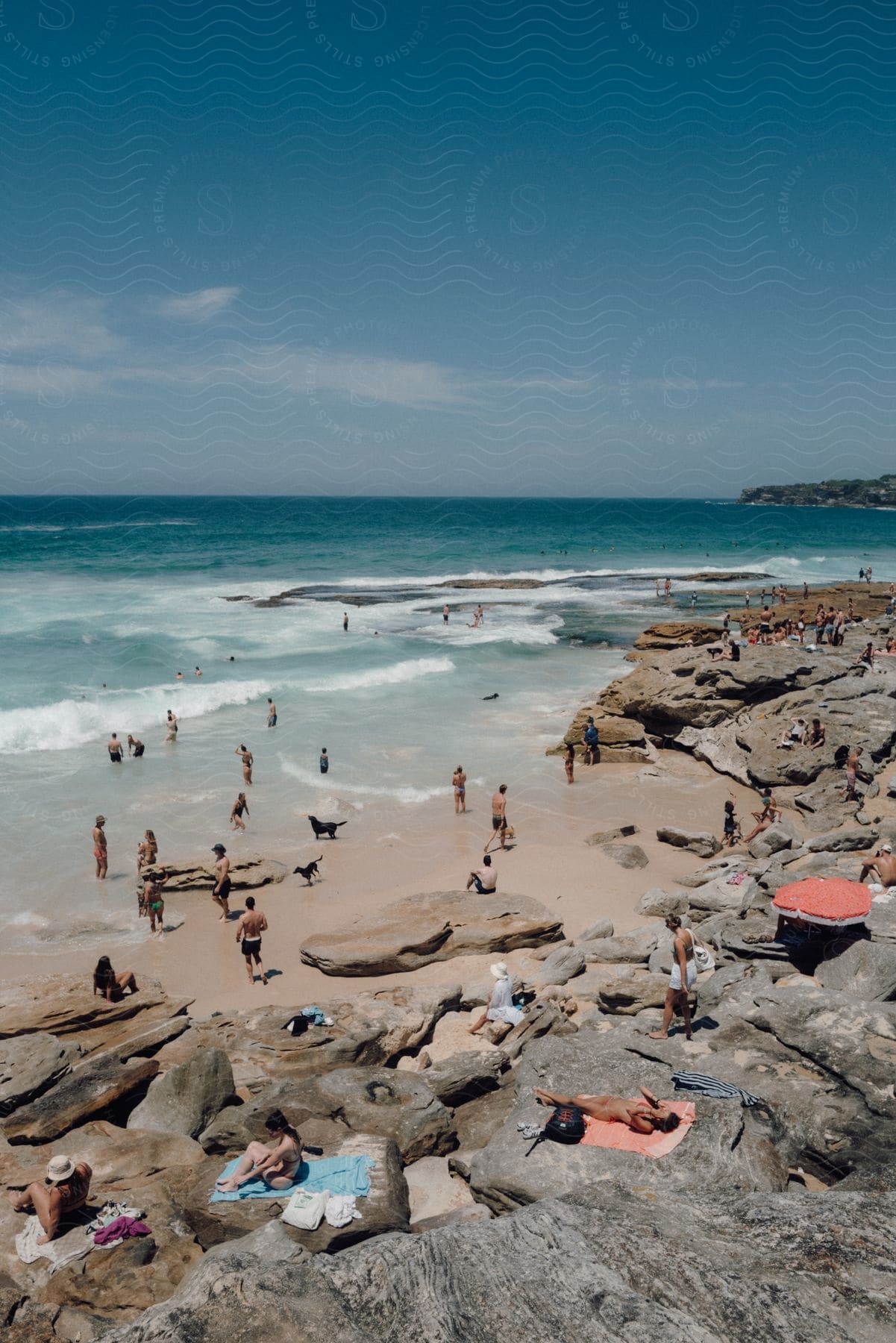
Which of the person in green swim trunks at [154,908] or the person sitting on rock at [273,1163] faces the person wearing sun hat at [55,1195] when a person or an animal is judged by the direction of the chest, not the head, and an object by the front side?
the person sitting on rock

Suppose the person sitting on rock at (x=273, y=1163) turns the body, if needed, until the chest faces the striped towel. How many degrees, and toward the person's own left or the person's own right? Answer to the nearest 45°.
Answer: approximately 180°

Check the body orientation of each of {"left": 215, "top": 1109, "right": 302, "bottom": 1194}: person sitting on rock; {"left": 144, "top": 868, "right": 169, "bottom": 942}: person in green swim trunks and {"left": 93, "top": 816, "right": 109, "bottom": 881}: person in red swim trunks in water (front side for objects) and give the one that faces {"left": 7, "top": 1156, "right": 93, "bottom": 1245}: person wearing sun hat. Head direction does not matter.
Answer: the person sitting on rock

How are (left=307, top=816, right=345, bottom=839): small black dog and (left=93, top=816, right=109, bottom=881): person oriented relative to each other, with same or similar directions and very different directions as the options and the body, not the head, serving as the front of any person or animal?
very different directions

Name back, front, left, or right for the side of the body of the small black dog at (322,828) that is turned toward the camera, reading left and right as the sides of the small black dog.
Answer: left

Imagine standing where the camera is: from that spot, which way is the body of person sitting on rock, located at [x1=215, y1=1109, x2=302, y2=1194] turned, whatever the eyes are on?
to the viewer's left
